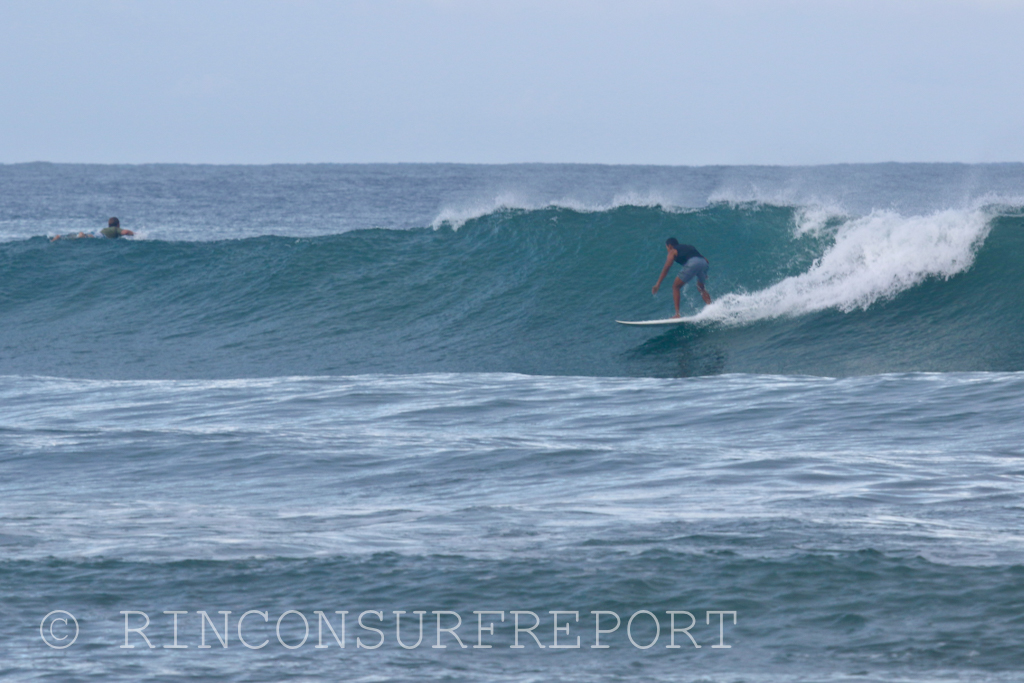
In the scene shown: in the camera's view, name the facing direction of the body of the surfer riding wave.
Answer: to the viewer's left
